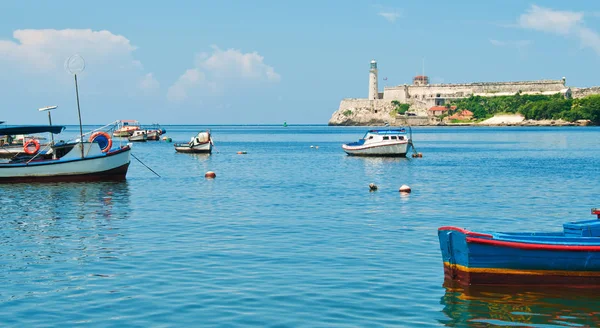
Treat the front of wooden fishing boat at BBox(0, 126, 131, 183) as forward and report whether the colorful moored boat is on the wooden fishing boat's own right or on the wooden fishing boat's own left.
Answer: on the wooden fishing boat's own right

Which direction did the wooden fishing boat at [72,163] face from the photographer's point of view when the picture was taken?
facing to the right of the viewer
